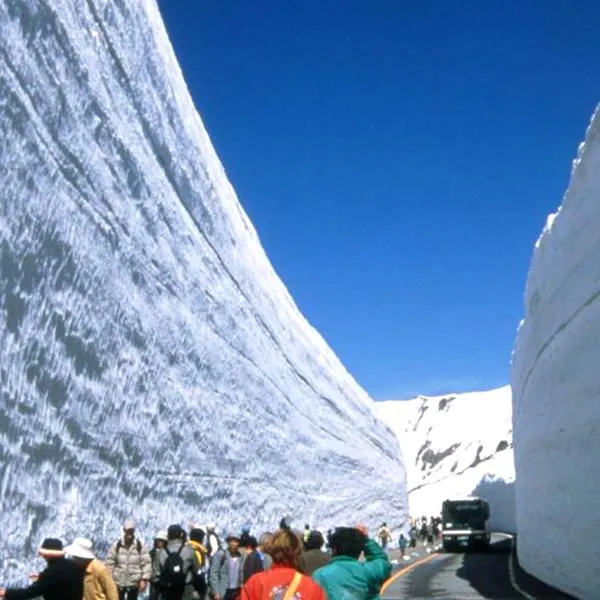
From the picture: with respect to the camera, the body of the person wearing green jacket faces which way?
away from the camera

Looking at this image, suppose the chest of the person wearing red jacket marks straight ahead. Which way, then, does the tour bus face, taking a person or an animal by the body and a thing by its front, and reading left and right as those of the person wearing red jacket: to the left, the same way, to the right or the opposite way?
the opposite way

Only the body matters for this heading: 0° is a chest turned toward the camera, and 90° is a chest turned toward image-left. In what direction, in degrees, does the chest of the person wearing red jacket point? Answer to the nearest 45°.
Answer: approximately 180°

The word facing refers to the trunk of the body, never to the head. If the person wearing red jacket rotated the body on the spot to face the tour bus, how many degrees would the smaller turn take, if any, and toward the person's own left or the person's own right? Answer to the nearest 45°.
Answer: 0° — they already face it

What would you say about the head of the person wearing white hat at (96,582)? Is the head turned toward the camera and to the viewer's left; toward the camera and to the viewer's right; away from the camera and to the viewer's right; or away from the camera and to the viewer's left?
away from the camera and to the viewer's left

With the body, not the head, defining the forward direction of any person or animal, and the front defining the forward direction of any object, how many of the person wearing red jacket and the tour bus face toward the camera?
1

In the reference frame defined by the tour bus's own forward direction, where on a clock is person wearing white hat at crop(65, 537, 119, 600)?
The person wearing white hat is roughly at 12 o'clock from the tour bus.

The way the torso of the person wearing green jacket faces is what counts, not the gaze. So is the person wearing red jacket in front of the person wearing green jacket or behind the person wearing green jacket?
behind

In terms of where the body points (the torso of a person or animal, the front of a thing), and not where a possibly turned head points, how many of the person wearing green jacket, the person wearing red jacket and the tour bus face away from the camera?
2

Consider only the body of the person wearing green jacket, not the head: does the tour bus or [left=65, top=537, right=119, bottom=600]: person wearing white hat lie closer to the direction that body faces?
the tour bus

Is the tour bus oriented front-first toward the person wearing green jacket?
yes

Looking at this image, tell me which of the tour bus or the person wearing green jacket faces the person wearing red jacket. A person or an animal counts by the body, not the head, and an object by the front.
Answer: the tour bus
